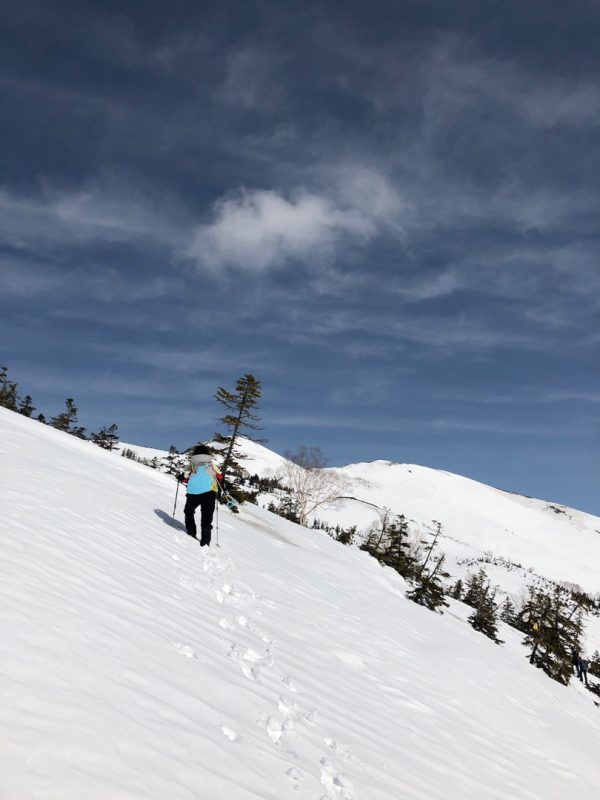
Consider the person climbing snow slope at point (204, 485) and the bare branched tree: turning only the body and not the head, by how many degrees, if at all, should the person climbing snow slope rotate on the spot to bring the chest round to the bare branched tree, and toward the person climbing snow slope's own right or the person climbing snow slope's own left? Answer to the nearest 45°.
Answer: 0° — they already face it

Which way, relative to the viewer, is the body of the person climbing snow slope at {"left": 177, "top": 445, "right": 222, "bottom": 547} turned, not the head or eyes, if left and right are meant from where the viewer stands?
facing away from the viewer
